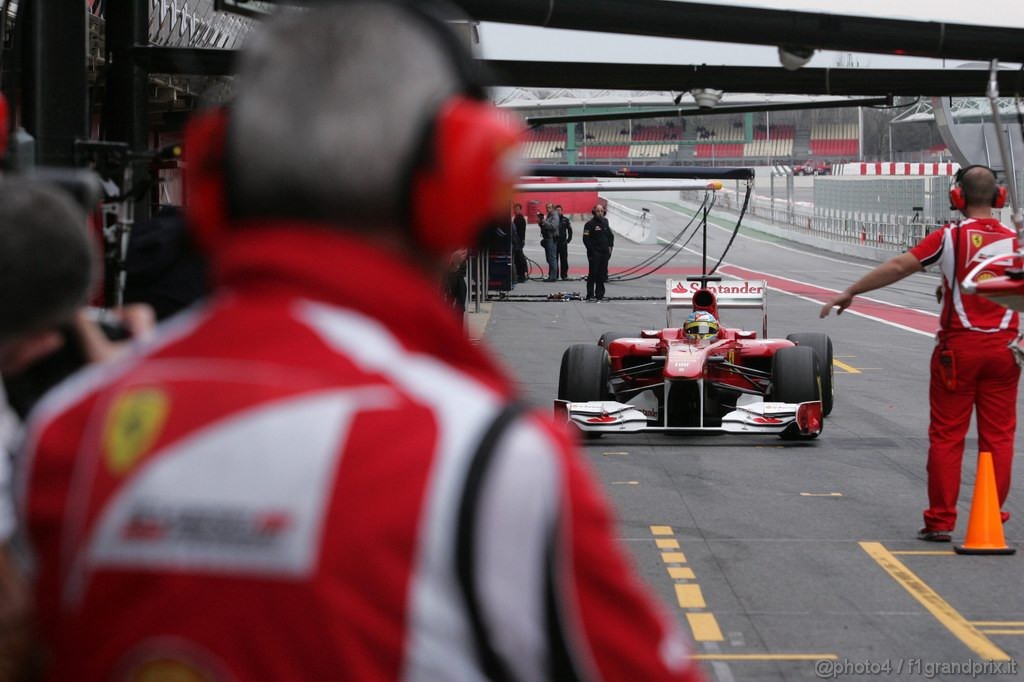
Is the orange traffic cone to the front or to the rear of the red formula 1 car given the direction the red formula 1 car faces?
to the front

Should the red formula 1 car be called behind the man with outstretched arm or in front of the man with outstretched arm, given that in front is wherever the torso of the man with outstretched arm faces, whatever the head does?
in front

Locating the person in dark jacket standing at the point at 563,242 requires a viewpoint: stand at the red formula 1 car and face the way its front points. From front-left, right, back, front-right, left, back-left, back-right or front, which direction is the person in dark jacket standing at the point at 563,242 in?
back

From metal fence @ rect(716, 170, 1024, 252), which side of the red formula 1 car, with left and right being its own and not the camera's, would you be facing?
back

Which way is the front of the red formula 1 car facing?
toward the camera
